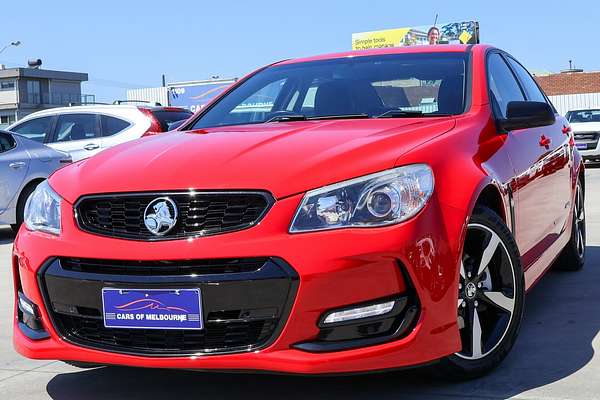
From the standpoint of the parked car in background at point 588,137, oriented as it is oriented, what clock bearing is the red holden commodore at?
The red holden commodore is roughly at 12 o'clock from the parked car in background.

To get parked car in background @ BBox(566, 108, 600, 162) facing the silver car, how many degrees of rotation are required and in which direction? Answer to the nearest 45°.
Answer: approximately 45° to its right

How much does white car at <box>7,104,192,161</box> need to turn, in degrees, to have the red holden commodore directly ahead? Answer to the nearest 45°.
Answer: approximately 135° to its left

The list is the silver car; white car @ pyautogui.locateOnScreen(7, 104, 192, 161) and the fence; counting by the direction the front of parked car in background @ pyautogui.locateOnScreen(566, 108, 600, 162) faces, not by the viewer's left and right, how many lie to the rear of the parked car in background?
1

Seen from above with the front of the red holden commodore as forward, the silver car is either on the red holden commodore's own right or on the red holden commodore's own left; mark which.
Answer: on the red holden commodore's own right

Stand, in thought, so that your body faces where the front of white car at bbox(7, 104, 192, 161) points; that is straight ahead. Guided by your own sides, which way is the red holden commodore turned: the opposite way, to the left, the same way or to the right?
to the left

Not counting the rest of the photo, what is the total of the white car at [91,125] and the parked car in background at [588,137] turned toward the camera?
1

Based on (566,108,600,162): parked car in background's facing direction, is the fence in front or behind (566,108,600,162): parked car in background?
behind

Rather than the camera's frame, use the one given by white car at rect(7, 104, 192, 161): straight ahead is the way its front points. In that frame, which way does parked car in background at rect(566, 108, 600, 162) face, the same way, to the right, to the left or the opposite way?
to the left

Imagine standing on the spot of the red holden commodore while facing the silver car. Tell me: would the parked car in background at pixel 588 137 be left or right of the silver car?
right

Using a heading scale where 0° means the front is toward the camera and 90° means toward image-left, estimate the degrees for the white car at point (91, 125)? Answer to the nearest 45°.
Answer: approximately 135°

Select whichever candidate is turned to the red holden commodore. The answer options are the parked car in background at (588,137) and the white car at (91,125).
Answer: the parked car in background

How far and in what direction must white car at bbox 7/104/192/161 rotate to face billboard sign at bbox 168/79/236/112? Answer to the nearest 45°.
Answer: approximately 45° to its right

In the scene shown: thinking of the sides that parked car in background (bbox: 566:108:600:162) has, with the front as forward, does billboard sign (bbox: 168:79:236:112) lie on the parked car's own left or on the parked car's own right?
on the parked car's own right
